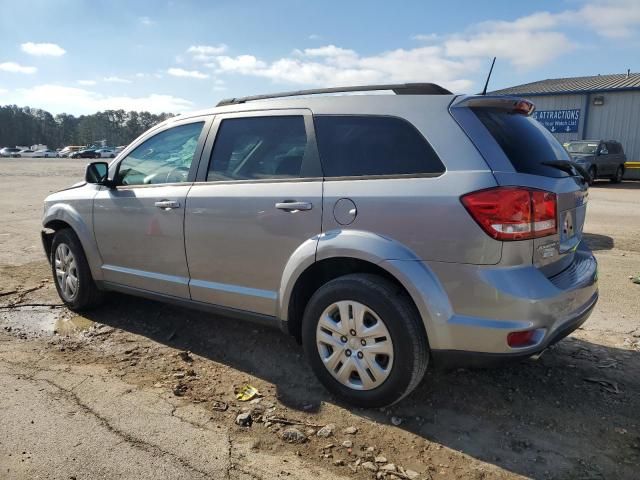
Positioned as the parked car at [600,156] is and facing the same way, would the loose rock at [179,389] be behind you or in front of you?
in front

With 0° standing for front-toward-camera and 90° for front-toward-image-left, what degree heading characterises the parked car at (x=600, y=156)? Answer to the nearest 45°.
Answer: approximately 45°

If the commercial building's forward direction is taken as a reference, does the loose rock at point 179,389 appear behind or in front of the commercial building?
in front

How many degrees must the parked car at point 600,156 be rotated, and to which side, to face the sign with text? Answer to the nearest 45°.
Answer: approximately 135° to its right

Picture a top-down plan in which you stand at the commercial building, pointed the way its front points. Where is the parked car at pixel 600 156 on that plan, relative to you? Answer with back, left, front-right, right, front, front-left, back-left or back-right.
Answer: front-left

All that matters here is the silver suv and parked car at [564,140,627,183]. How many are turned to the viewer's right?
0

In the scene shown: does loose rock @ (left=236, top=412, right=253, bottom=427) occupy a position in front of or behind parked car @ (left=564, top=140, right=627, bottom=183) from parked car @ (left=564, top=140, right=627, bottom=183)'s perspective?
in front

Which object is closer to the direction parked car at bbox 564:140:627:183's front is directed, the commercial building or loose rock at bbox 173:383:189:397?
the loose rock

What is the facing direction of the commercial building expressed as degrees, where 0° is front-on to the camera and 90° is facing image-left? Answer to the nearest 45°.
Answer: approximately 45°

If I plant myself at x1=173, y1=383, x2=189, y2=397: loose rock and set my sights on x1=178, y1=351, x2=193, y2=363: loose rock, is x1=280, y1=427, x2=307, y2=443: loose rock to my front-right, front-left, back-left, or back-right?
back-right

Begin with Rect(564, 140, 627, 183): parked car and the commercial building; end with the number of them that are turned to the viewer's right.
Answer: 0

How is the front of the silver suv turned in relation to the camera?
facing away from the viewer and to the left of the viewer
